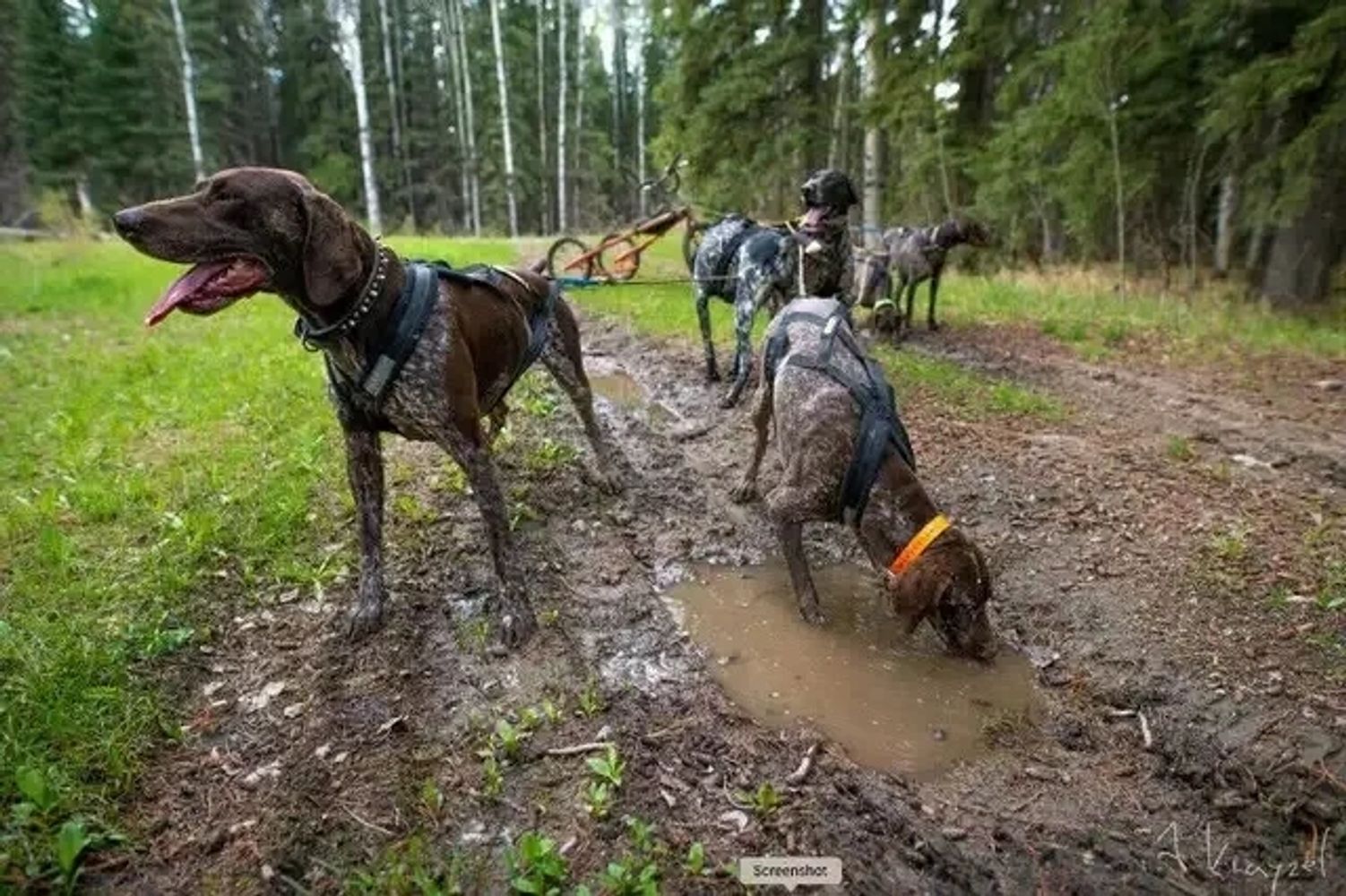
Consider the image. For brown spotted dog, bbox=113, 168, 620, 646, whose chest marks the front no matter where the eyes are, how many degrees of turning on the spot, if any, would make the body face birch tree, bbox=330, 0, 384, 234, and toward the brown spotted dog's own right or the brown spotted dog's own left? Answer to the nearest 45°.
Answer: approximately 135° to the brown spotted dog's own right

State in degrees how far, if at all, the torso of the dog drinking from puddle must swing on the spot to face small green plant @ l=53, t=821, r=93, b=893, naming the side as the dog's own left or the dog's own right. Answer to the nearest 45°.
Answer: approximately 90° to the dog's own right

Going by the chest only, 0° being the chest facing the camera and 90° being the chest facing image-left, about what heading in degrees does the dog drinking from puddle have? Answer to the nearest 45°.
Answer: approximately 315°

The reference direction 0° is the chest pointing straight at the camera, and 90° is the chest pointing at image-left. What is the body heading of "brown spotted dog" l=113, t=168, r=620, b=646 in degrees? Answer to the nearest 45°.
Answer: approximately 45°

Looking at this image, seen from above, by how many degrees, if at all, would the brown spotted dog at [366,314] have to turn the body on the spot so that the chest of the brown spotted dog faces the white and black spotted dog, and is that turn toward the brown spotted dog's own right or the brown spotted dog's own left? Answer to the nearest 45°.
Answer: approximately 180°

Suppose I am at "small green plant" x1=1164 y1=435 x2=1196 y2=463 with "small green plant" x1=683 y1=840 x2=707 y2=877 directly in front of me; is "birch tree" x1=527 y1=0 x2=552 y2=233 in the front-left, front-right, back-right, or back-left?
back-right

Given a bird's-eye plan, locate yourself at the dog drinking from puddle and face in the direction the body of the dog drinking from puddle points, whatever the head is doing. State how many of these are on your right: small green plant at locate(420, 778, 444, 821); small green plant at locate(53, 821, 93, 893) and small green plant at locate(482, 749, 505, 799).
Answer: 3

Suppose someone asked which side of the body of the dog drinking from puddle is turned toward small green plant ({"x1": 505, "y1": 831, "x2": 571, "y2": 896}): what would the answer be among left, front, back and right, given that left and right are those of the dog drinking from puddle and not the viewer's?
right

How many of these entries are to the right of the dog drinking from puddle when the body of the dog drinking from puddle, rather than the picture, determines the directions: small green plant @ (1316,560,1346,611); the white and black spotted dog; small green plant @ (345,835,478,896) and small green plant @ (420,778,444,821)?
2
